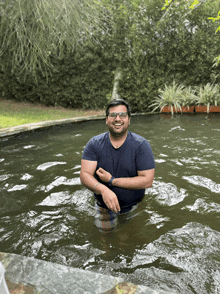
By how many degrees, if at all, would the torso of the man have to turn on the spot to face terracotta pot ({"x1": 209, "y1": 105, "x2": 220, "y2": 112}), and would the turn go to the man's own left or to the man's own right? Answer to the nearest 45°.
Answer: approximately 135° to the man's own left

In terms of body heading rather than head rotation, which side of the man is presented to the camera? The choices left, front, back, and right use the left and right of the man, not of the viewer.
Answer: front

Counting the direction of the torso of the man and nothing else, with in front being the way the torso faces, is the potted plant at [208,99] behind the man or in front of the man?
behind

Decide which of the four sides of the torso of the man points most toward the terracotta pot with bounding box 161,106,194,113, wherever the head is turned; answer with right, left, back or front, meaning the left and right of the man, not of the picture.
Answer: back

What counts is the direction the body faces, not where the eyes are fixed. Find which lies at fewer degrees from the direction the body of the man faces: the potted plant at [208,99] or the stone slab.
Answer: the stone slab

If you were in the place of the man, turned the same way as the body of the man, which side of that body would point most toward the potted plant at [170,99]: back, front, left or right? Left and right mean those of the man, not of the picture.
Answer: back

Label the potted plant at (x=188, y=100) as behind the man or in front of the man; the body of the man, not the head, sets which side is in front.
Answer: behind

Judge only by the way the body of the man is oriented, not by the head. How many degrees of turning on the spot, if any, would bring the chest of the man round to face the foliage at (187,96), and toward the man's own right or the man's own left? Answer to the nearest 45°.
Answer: approximately 180°

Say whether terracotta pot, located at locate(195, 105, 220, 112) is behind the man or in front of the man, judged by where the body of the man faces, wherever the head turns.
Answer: behind

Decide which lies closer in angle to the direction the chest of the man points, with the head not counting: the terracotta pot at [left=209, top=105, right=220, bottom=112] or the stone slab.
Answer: the stone slab
